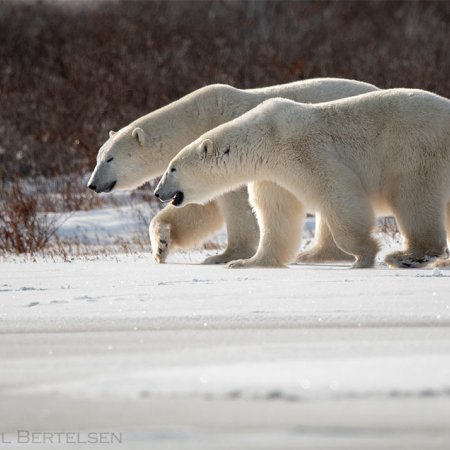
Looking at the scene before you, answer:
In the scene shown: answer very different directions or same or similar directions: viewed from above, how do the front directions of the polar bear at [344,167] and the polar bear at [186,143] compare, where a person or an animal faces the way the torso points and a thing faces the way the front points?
same or similar directions

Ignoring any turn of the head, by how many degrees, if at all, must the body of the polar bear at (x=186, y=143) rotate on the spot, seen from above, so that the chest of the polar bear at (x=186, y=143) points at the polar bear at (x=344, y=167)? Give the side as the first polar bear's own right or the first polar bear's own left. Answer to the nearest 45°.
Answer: approximately 135° to the first polar bear's own left

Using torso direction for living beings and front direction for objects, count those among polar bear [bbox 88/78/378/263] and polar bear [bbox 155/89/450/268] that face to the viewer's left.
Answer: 2

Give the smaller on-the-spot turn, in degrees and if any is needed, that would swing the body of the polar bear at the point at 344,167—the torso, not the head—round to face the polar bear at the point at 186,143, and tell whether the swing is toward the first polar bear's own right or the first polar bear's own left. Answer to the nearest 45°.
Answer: approximately 45° to the first polar bear's own right

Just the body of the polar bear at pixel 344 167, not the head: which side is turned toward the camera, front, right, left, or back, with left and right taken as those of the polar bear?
left

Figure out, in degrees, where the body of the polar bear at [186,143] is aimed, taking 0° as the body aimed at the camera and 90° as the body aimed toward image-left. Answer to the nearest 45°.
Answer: approximately 90°
